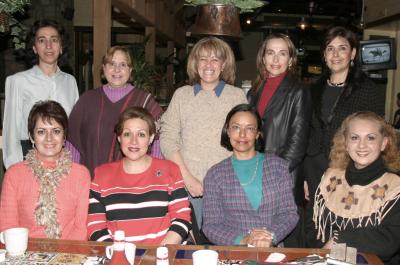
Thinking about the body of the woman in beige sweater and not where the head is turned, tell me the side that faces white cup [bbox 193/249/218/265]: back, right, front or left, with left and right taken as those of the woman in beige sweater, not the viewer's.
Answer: front

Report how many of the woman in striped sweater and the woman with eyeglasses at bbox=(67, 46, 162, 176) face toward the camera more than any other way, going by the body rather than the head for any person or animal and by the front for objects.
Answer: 2

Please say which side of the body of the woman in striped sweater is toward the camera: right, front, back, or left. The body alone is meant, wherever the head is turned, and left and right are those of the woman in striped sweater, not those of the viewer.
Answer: front

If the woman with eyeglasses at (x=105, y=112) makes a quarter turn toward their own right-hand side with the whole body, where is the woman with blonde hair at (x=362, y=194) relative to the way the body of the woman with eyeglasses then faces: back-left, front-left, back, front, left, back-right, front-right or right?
back-left

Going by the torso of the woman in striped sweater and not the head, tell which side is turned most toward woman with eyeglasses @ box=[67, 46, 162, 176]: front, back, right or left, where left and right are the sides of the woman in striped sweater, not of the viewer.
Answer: back

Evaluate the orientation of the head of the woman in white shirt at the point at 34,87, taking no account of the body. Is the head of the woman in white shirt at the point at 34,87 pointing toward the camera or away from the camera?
toward the camera

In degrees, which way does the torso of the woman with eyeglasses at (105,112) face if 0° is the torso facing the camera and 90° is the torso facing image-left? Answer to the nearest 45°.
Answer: approximately 0°

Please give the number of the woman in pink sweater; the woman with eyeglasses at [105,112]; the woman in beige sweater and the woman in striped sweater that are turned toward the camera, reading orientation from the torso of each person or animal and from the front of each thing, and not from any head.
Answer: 4

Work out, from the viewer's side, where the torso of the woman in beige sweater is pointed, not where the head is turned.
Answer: toward the camera

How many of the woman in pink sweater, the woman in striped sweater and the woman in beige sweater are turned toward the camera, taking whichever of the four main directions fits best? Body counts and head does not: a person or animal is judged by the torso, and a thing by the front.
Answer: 3

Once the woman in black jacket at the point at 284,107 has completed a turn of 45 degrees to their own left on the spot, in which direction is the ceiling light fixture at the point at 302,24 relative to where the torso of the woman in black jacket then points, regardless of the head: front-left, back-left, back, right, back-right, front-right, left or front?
back

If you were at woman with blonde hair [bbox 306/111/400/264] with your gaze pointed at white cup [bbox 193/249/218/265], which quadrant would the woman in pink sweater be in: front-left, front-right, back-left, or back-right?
front-right

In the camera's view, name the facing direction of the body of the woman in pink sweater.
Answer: toward the camera
